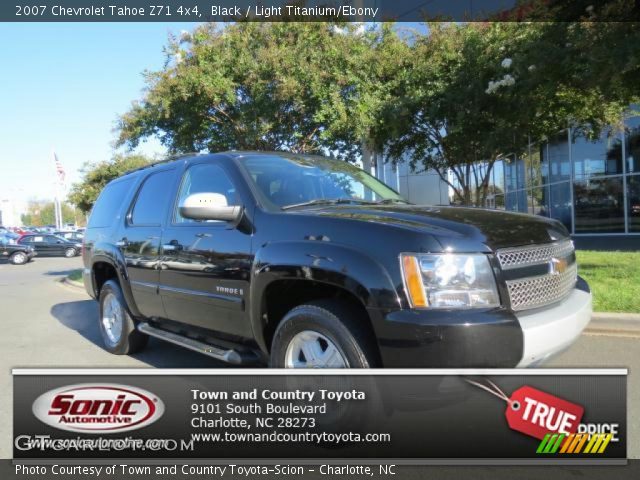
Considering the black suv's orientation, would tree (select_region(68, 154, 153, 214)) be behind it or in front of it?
behind

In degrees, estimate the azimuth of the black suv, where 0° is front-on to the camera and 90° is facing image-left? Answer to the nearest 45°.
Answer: approximately 315°

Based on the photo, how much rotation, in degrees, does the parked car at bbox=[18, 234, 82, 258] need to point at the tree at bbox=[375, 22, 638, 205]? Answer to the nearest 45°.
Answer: approximately 90° to its right
